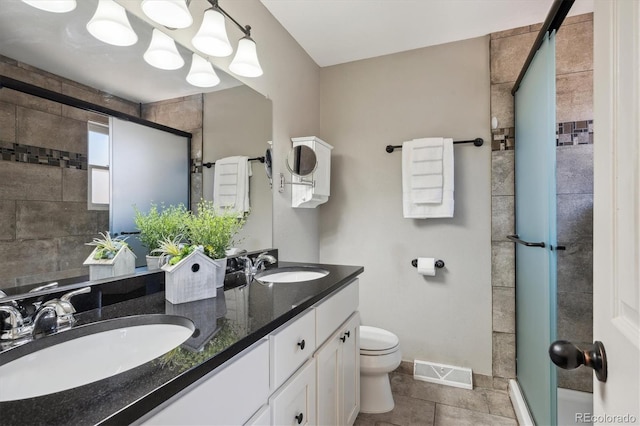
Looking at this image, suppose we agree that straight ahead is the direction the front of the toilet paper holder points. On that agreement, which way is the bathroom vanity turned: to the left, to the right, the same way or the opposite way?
to the left

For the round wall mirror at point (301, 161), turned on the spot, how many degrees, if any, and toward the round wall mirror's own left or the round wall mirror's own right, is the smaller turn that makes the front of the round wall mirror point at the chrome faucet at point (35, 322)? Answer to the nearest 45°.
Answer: approximately 45° to the round wall mirror's own right

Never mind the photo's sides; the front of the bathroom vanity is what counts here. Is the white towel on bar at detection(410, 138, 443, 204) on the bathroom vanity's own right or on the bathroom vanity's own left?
on the bathroom vanity's own left

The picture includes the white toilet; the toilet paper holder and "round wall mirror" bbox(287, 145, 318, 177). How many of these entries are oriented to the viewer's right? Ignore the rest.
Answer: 1

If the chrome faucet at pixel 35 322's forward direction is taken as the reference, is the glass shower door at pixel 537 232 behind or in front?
in front

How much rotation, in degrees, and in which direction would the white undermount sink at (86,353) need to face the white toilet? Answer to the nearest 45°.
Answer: approximately 45° to its left

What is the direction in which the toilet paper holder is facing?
toward the camera

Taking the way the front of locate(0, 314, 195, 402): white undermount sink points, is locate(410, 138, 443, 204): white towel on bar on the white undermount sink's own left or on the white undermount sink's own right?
on the white undermount sink's own left
